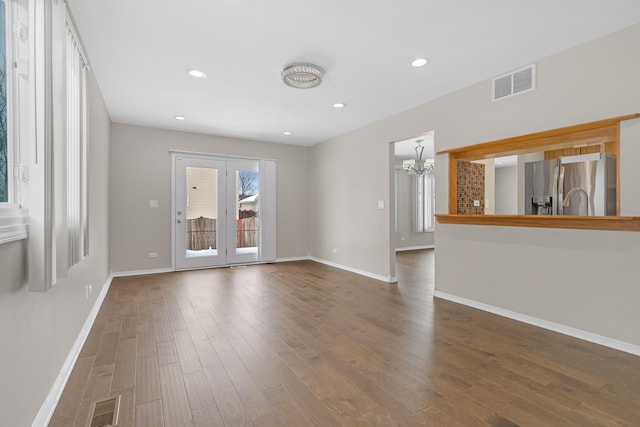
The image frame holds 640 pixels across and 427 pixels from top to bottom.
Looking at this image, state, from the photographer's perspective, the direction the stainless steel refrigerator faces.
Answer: facing the viewer and to the left of the viewer

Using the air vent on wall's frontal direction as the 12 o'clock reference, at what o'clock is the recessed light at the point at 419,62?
The recessed light is roughly at 12 o'clock from the air vent on wall.

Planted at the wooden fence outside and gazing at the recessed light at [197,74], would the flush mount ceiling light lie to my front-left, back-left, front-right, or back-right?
front-left

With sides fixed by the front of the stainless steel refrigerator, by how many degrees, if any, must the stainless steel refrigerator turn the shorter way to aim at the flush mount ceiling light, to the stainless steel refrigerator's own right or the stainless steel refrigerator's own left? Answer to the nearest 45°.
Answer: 0° — it already faces it

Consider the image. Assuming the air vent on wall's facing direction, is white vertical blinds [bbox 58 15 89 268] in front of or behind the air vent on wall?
in front

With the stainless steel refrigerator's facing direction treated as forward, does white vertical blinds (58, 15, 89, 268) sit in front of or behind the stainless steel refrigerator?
in front

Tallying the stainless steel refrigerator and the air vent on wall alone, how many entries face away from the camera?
0

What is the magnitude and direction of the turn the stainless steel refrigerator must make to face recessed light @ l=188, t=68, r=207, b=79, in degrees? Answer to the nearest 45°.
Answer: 0° — it already faces it

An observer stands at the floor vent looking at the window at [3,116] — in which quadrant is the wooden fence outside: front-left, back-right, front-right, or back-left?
back-right

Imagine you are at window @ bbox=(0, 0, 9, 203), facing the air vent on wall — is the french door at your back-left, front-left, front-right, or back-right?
front-left

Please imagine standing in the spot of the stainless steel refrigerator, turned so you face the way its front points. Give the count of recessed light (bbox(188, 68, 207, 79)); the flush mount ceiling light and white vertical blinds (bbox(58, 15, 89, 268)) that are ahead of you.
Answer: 3

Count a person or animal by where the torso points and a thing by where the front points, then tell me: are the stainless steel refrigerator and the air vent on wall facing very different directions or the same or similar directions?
same or similar directions

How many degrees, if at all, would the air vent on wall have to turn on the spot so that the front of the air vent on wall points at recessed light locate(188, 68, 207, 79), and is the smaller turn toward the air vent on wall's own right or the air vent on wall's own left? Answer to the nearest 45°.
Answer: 0° — it already faces it

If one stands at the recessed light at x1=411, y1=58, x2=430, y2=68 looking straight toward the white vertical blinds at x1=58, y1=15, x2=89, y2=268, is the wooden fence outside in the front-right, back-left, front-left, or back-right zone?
front-right

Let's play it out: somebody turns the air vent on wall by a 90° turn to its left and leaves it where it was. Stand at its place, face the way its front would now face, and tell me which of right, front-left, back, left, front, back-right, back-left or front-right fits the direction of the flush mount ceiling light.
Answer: right

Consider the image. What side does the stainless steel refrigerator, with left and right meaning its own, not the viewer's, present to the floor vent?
front
